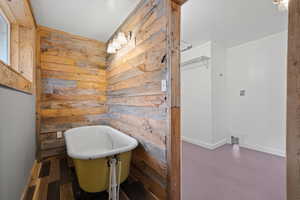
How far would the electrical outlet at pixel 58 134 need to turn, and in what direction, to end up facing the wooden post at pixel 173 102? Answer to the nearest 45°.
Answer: approximately 45° to its left

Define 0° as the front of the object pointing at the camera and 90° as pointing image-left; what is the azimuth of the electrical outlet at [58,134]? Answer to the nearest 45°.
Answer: approximately 0°

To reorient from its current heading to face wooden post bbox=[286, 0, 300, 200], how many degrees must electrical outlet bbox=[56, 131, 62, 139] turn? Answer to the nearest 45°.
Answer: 0° — it already faces it

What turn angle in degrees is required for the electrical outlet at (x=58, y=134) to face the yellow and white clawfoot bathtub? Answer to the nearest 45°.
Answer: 0° — it already faces it

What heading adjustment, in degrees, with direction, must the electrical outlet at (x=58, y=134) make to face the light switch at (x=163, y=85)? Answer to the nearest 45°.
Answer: approximately 45° to its left
